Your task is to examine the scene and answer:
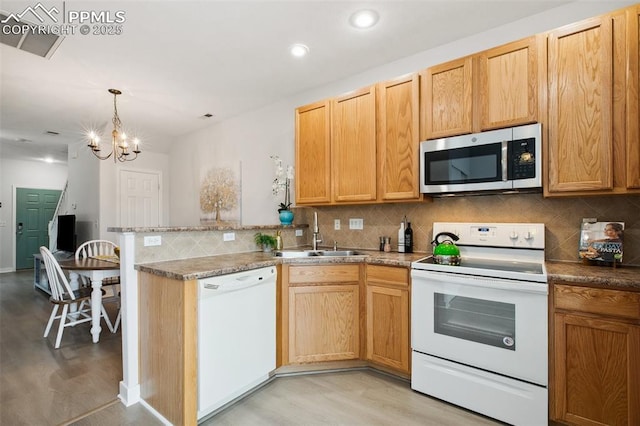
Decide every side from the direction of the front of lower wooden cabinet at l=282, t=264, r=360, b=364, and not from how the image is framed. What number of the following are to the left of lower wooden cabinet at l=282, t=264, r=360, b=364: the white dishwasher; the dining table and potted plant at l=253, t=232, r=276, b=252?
0

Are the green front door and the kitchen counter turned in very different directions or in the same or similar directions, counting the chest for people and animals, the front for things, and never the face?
same or similar directions

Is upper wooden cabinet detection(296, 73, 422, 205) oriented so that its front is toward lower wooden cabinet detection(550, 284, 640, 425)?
no

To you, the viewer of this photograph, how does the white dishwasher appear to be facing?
facing the viewer and to the right of the viewer

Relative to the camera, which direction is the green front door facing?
toward the camera

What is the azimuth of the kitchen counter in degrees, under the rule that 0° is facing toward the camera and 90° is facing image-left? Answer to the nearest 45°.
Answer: approximately 315°

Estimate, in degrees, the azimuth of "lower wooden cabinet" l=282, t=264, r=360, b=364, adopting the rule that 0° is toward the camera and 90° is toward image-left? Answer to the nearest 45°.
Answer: approximately 0°

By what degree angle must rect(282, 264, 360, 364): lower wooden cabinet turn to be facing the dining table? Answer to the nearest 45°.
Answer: approximately 90° to its right

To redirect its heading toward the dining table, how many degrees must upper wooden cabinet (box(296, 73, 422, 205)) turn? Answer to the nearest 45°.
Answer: approximately 45° to its right

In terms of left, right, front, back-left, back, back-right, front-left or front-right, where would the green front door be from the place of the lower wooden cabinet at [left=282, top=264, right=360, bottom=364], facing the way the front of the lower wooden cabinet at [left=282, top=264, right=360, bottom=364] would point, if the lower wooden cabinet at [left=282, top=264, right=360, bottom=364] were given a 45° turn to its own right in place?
right

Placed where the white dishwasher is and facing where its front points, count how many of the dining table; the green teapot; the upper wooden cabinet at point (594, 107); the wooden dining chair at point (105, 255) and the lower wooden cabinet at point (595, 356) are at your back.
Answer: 2

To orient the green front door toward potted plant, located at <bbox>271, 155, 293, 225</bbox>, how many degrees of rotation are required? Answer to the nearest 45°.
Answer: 0° — it already faces it
